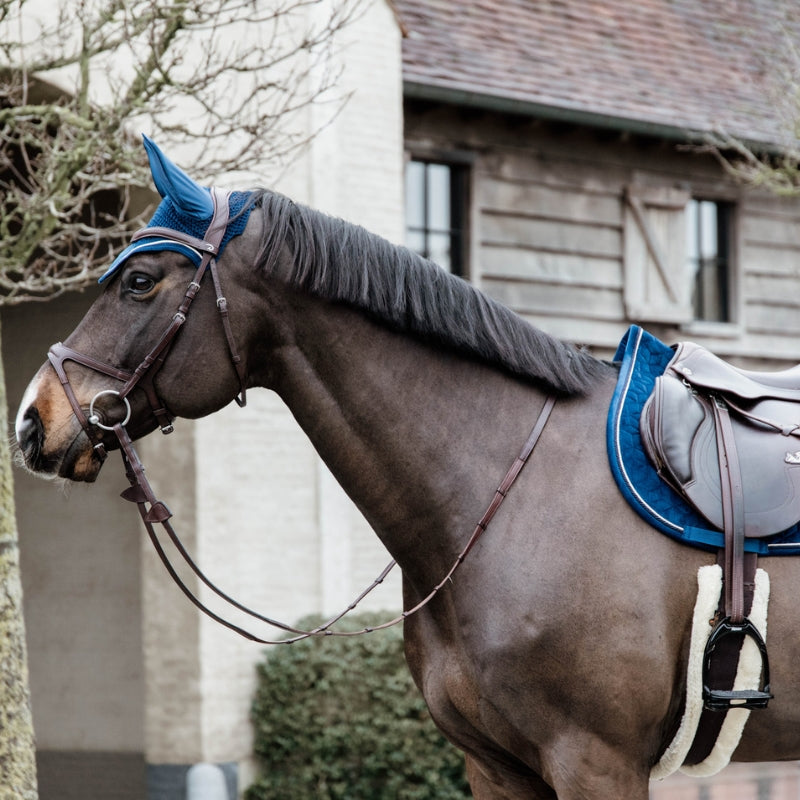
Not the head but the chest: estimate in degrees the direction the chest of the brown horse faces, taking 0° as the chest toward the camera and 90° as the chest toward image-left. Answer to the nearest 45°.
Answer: approximately 90°

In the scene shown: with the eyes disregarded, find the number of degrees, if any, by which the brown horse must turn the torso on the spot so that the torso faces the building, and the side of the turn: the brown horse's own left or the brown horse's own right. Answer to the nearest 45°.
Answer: approximately 90° to the brown horse's own right

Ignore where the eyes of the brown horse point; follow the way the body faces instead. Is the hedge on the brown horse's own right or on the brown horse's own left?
on the brown horse's own right

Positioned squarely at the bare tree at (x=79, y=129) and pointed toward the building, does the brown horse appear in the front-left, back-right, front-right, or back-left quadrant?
back-right
